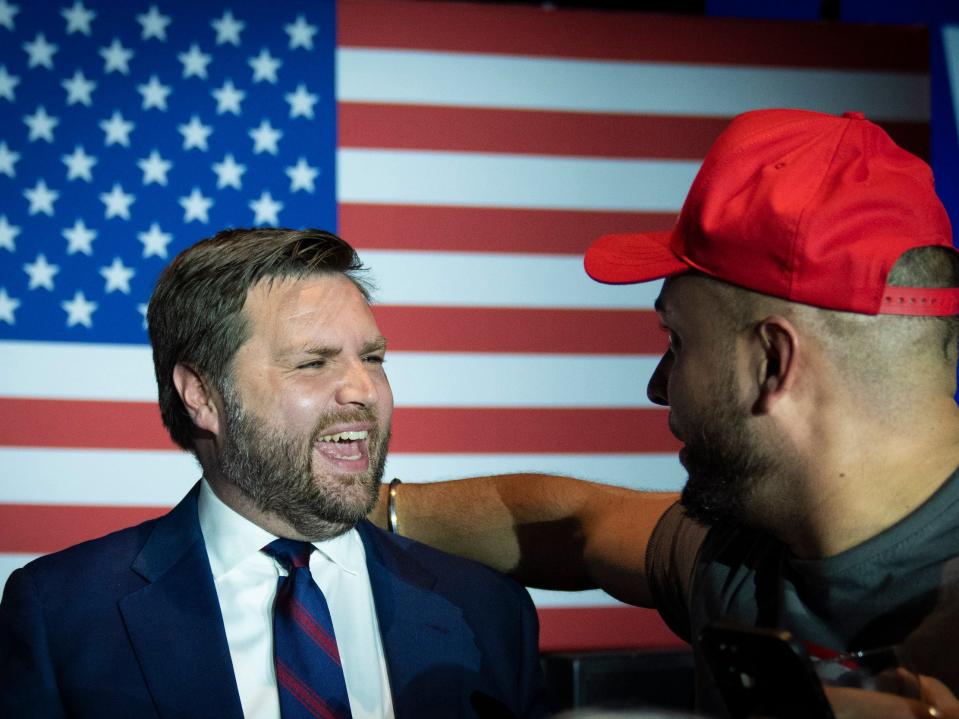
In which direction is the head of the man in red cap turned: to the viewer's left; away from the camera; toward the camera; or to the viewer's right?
to the viewer's left

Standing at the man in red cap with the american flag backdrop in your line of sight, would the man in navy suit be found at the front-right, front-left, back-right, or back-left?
front-left

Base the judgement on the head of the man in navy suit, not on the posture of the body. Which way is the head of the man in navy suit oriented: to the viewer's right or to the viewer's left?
to the viewer's right

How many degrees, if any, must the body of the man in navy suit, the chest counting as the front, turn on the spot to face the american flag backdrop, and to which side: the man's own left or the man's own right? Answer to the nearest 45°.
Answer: approximately 135° to the man's own left

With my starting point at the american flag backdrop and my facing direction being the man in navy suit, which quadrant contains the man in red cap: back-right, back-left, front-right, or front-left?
front-left

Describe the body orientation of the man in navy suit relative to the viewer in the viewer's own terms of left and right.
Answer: facing the viewer and to the right of the viewer
